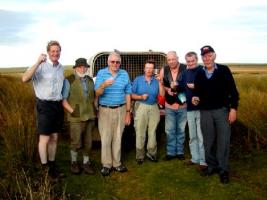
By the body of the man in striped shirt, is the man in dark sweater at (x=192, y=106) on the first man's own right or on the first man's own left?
on the first man's own left

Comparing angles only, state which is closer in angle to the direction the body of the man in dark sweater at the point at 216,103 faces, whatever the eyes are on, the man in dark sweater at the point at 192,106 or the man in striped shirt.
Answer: the man in striped shirt

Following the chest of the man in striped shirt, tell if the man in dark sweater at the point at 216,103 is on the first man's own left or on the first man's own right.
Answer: on the first man's own left

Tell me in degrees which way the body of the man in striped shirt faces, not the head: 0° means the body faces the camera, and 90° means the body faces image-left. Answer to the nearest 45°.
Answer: approximately 0°
